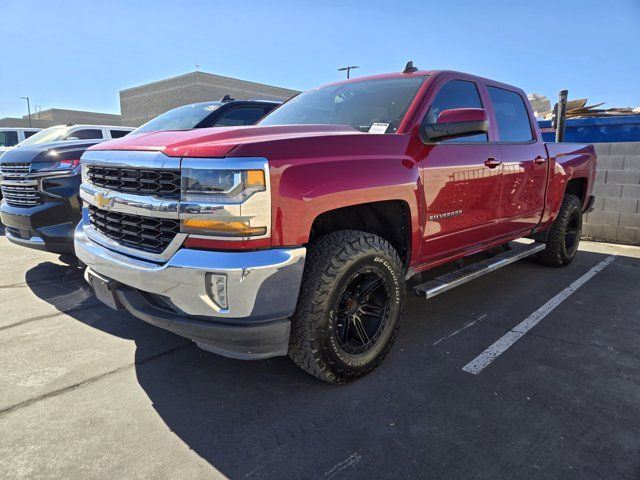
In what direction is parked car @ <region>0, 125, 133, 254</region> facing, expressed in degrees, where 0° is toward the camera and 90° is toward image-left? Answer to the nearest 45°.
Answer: approximately 45°

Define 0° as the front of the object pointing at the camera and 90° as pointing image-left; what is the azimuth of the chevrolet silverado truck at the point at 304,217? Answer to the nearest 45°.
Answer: approximately 45°

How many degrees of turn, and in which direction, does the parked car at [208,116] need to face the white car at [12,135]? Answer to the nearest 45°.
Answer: approximately 90° to its right

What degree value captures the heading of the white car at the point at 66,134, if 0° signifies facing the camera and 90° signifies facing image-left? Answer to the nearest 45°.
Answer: approximately 45°

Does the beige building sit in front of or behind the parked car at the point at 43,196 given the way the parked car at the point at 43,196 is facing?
behind

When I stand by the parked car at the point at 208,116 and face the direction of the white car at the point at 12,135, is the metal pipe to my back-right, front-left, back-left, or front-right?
back-right

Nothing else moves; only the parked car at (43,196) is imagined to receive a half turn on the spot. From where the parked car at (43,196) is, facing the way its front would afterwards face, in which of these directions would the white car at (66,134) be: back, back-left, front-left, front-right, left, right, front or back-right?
front-left

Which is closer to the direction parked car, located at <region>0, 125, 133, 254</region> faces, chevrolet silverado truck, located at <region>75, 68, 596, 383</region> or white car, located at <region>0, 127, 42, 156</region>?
the chevrolet silverado truck

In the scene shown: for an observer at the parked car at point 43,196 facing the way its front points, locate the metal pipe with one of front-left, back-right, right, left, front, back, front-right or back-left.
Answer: back-left

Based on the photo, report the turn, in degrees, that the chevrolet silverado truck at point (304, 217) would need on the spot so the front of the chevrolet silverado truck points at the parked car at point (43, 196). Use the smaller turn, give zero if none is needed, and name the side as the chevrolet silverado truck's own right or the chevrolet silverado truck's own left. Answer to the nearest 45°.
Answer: approximately 90° to the chevrolet silverado truck's own right
